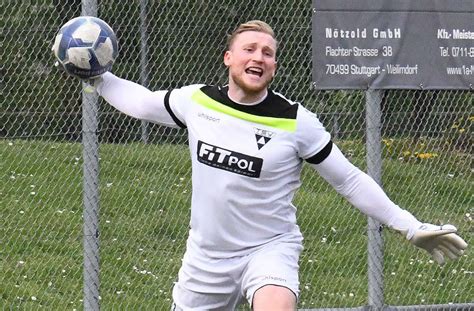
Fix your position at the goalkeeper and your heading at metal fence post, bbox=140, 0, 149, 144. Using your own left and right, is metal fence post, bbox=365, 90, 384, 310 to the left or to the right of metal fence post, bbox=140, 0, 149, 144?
right

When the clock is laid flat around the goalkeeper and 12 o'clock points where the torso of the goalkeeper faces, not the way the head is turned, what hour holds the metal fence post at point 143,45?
The metal fence post is roughly at 5 o'clock from the goalkeeper.

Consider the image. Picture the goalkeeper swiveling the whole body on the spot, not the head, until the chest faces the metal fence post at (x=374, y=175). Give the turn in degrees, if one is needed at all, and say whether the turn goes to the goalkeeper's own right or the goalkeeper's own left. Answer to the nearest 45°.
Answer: approximately 180°

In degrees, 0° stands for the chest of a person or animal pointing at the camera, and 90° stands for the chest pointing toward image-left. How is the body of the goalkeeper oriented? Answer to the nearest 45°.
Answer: approximately 0°
